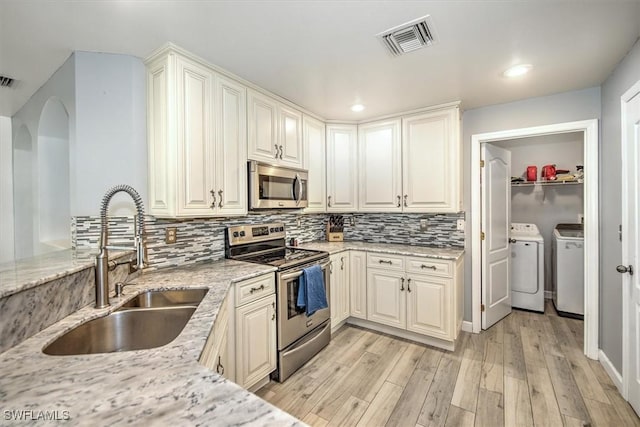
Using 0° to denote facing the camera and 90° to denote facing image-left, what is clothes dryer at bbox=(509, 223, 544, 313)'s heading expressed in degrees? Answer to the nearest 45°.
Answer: approximately 45°

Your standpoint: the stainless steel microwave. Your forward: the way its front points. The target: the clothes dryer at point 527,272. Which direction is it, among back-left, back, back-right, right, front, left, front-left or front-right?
front-left

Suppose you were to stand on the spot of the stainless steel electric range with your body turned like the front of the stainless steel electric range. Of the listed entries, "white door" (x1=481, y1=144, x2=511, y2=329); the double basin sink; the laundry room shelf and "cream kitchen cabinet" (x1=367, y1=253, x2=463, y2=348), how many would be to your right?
1

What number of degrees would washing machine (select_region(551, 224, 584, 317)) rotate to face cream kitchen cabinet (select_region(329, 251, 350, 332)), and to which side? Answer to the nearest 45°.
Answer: approximately 45° to its right

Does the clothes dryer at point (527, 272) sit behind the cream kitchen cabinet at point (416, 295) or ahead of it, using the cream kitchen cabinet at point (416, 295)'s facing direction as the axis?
behind
